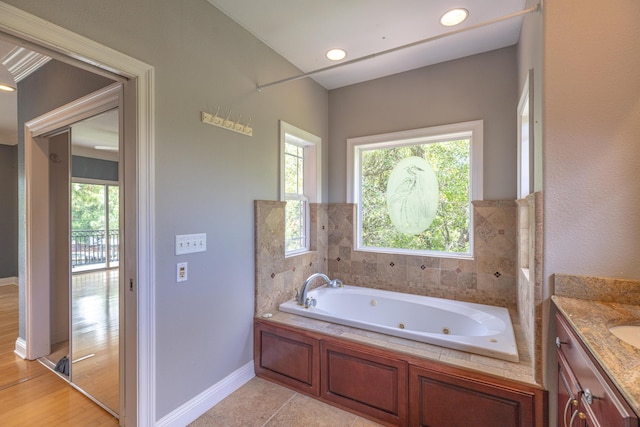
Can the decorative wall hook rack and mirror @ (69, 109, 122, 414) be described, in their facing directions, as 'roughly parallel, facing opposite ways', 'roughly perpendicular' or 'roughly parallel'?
roughly perpendicular

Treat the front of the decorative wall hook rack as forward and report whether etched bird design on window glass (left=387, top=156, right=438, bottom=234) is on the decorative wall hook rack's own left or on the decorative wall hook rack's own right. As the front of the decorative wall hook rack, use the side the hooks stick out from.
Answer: on the decorative wall hook rack's own left

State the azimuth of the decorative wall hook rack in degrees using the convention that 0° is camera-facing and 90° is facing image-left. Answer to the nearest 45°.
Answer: approximately 315°

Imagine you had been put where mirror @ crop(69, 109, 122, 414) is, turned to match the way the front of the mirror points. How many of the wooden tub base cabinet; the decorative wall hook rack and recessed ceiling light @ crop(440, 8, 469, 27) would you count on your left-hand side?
3

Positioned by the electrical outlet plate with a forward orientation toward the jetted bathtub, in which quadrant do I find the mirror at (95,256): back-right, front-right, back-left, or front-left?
back-left

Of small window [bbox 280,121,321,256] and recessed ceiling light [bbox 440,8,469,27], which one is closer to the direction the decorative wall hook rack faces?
the recessed ceiling light

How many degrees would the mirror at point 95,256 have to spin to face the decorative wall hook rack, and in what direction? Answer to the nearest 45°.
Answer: approximately 90° to its left
